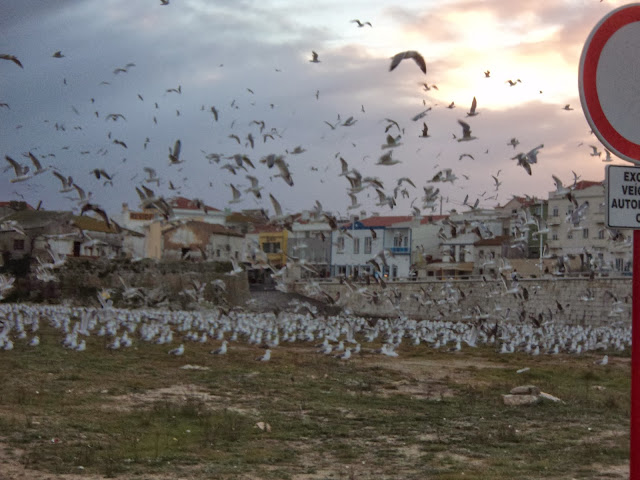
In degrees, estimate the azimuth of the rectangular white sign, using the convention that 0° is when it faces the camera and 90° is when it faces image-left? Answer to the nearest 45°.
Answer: approximately 0°

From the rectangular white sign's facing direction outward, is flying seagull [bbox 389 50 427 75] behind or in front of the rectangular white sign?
behind

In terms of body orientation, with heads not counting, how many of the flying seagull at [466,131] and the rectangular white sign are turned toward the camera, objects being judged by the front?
1

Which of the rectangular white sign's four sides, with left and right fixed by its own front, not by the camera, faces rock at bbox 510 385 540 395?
back

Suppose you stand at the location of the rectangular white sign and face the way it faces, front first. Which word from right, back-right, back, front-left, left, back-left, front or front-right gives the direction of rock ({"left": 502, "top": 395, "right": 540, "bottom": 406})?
back
